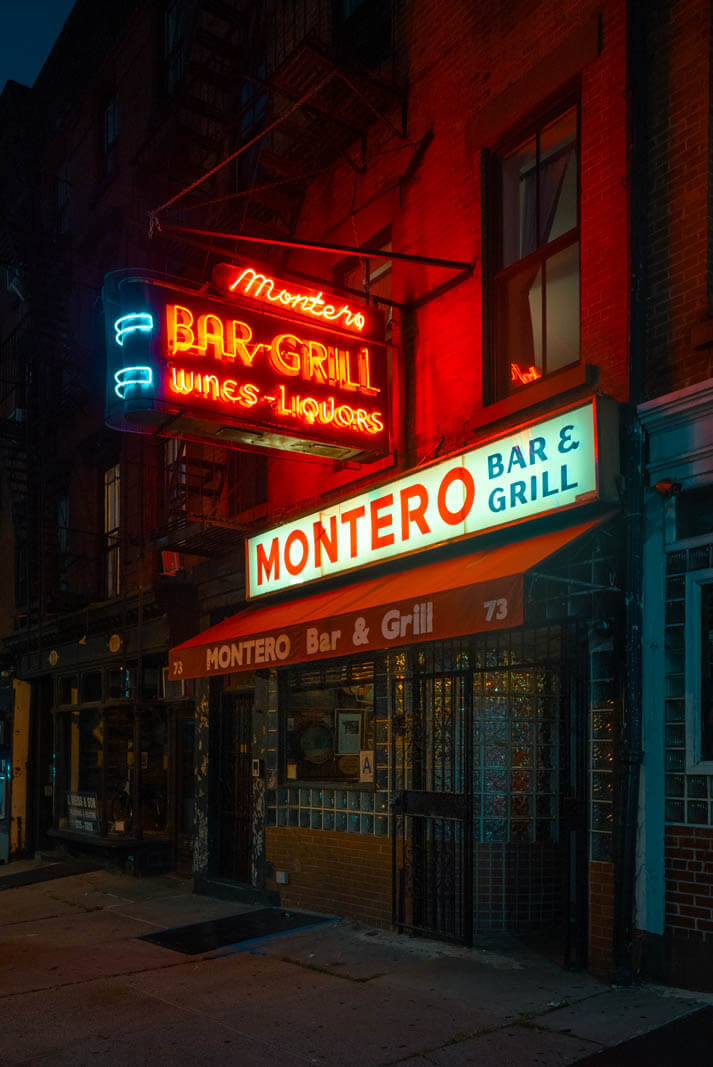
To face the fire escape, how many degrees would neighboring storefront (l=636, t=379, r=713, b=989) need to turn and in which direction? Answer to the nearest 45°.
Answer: approximately 90° to its right

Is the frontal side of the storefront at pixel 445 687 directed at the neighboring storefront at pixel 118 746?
no

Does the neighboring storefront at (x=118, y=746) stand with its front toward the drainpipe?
no

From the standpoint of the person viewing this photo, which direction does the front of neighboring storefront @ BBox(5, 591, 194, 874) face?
facing the viewer and to the left of the viewer

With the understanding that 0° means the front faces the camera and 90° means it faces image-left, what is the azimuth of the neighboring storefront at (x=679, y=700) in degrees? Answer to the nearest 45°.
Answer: approximately 45°

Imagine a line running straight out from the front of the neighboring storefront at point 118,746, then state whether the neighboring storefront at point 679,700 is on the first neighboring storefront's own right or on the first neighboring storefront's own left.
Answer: on the first neighboring storefront's own left

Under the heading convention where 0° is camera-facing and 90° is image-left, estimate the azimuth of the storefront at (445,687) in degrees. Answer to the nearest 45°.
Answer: approximately 45°

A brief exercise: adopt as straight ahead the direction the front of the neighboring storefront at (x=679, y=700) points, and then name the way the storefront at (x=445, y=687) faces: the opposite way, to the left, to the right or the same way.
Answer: the same way

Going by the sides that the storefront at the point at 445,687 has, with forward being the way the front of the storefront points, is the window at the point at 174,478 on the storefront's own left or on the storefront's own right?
on the storefront's own right

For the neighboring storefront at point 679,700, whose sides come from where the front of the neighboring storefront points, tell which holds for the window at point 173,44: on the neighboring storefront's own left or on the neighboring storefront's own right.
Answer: on the neighboring storefront's own right

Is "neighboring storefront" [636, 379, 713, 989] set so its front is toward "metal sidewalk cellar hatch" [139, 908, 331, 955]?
no

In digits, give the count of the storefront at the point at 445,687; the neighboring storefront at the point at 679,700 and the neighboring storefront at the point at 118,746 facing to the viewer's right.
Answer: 0

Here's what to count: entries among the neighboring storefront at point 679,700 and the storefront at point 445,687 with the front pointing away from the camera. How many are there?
0
